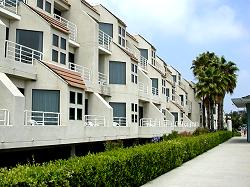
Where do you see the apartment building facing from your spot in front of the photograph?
facing the viewer and to the right of the viewer
